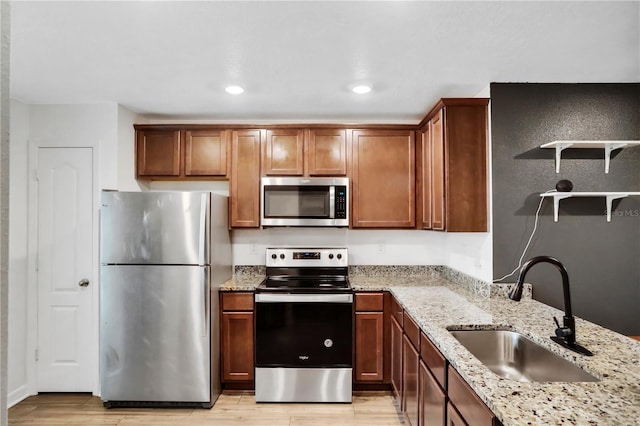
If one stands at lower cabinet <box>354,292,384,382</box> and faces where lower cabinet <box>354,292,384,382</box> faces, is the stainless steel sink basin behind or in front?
in front

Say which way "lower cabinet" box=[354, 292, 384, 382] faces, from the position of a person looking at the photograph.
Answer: facing the viewer

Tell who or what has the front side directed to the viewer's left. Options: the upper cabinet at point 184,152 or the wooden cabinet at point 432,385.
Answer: the wooden cabinet

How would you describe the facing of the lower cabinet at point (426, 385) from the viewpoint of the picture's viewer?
facing to the left of the viewer

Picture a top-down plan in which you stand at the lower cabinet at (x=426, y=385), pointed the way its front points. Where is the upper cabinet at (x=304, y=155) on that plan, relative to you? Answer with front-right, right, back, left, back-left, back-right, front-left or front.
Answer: front-right

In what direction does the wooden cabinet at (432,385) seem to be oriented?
to the viewer's left

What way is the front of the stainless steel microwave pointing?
toward the camera

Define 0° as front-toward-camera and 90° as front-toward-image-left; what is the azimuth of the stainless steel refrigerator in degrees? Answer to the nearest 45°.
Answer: approximately 0°

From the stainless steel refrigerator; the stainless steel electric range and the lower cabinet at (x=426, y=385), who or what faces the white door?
the lower cabinet

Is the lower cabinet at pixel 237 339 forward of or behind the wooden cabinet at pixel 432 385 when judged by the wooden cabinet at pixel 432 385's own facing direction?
forward

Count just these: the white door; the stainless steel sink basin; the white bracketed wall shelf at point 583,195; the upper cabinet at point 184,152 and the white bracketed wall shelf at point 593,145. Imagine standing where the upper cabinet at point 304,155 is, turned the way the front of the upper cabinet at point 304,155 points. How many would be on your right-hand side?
2

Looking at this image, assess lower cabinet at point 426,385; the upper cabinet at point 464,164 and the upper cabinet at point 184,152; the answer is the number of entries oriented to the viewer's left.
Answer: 2
